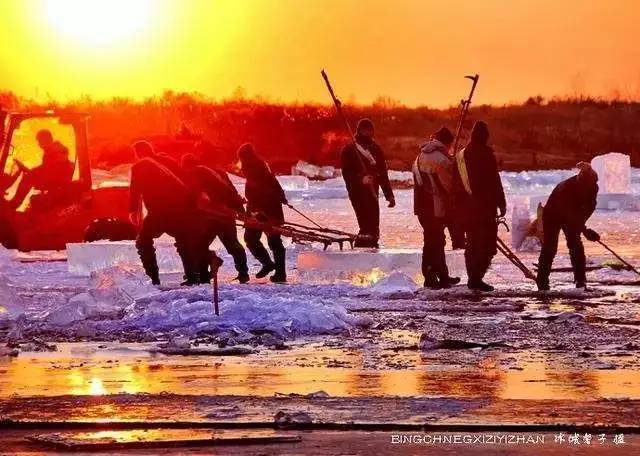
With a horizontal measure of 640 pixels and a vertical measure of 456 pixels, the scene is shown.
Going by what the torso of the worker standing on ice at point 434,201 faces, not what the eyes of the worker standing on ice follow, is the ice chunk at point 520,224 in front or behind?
in front

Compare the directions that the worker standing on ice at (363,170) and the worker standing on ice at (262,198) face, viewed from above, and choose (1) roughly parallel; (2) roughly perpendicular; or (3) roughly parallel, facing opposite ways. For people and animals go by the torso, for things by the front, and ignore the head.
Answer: roughly perpendicular

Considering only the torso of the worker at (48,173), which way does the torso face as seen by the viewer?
to the viewer's left

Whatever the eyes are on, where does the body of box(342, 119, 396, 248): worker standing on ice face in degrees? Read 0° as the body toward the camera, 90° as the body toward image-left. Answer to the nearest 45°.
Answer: approximately 0°

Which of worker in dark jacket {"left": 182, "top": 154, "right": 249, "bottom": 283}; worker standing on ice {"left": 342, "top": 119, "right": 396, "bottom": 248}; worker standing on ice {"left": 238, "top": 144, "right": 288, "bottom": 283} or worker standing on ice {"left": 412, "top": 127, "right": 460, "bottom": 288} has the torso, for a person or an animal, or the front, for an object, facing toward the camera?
worker standing on ice {"left": 342, "top": 119, "right": 396, "bottom": 248}

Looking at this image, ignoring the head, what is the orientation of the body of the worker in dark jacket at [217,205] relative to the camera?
to the viewer's left

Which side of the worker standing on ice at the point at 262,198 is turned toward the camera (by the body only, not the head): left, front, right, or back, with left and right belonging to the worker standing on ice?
left

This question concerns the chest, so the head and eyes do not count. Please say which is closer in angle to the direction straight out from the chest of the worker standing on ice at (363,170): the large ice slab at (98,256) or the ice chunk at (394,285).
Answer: the ice chunk
